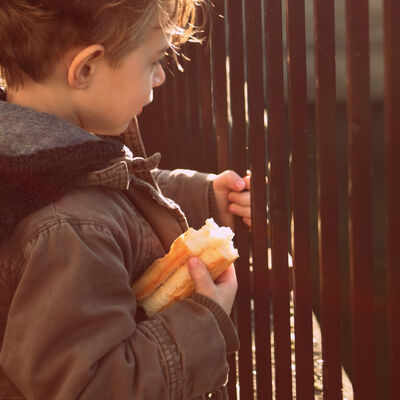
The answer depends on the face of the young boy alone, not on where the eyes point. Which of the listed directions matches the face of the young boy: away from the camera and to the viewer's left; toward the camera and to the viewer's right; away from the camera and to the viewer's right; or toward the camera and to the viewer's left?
away from the camera and to the viewer's right

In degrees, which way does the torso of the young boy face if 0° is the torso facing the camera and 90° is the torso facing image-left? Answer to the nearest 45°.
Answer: approximately 270°
